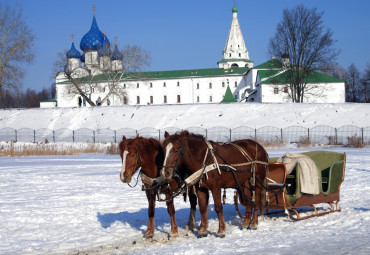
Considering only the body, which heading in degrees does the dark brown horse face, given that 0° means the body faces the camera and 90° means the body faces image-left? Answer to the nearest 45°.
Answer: approximately 45°

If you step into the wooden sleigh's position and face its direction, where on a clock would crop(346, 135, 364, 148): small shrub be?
The small shrub is roughly at 5 o'clock from the wooden sleigh.

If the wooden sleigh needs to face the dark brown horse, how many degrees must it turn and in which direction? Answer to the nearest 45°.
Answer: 0° — it already faces it

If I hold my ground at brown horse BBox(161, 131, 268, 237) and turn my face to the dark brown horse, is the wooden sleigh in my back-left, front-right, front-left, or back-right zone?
back-right

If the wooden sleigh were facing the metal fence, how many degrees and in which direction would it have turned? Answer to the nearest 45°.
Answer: approximately 135° to its right

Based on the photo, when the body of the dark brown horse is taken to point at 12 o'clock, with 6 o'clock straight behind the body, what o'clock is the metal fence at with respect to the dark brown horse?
The metal fence is roughly at 5 o'clock from the dark brown horse.

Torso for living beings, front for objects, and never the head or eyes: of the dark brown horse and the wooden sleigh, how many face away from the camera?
0

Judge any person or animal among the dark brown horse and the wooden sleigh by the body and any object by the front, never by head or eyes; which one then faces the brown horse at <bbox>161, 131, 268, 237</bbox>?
the wooden sleigh

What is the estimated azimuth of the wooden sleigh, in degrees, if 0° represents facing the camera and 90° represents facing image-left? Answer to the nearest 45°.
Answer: approximately 45°
